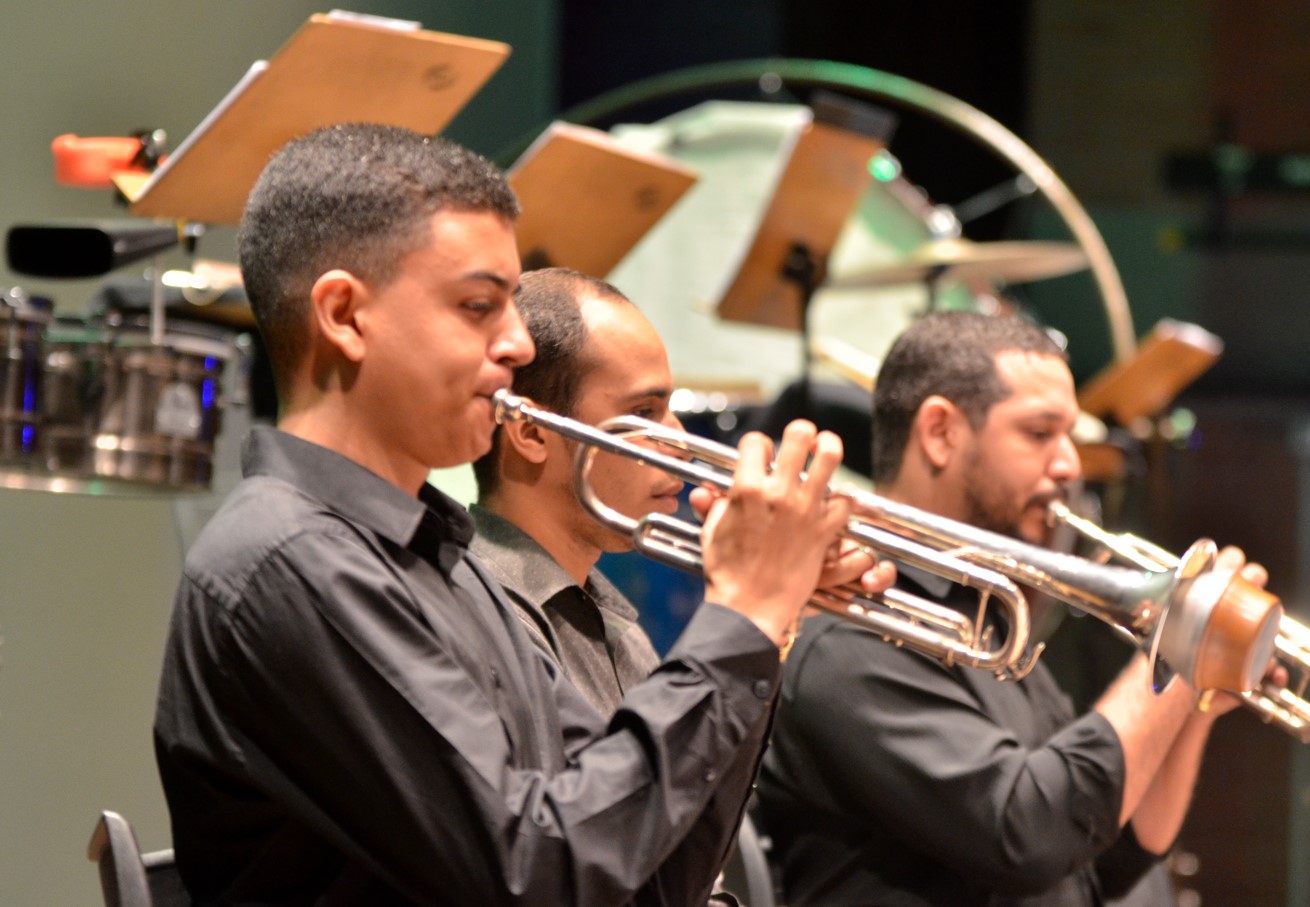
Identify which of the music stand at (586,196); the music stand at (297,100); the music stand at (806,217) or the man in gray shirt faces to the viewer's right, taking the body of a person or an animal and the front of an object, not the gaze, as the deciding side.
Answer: the man in gray shirt

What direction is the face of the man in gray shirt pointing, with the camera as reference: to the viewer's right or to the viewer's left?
to the viewer's right

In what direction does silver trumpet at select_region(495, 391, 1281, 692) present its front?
to the viewer's right

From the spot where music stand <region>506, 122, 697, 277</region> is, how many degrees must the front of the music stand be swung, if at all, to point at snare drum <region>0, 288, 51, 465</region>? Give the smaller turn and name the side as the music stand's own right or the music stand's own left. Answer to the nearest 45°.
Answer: approximately 90° to the music stand's own left

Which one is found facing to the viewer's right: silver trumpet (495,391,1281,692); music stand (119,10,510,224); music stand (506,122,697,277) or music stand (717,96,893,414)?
the silver trumpet

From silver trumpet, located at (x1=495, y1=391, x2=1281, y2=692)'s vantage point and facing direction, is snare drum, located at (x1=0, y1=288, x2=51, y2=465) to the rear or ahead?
to the rear

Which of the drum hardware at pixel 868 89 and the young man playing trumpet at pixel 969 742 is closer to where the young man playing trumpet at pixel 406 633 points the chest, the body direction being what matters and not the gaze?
the young man playing trumpet

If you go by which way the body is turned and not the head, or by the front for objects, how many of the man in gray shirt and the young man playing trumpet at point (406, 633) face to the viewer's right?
2

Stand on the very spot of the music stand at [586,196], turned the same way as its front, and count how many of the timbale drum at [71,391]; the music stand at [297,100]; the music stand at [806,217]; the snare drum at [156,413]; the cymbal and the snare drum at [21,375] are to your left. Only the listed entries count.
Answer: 4

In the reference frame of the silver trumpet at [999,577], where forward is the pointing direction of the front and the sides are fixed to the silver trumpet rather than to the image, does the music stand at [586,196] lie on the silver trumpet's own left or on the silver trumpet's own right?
on the silver trumpet's own left

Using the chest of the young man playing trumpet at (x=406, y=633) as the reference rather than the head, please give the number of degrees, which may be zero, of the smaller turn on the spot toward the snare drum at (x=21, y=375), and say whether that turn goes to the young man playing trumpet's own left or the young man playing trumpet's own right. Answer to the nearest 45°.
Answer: approximately 135° to the young man playing trumpet's own left

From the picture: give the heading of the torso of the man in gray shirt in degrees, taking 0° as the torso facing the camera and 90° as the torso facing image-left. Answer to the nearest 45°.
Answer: approximately 270°

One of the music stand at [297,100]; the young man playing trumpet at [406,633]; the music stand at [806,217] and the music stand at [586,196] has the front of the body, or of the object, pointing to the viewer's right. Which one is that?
the young man playing trumpet
